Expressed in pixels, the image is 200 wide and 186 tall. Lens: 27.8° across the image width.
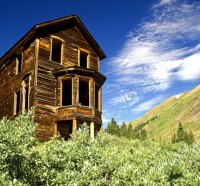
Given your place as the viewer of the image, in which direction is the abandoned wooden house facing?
facing the viewer and to the right of the viewer
